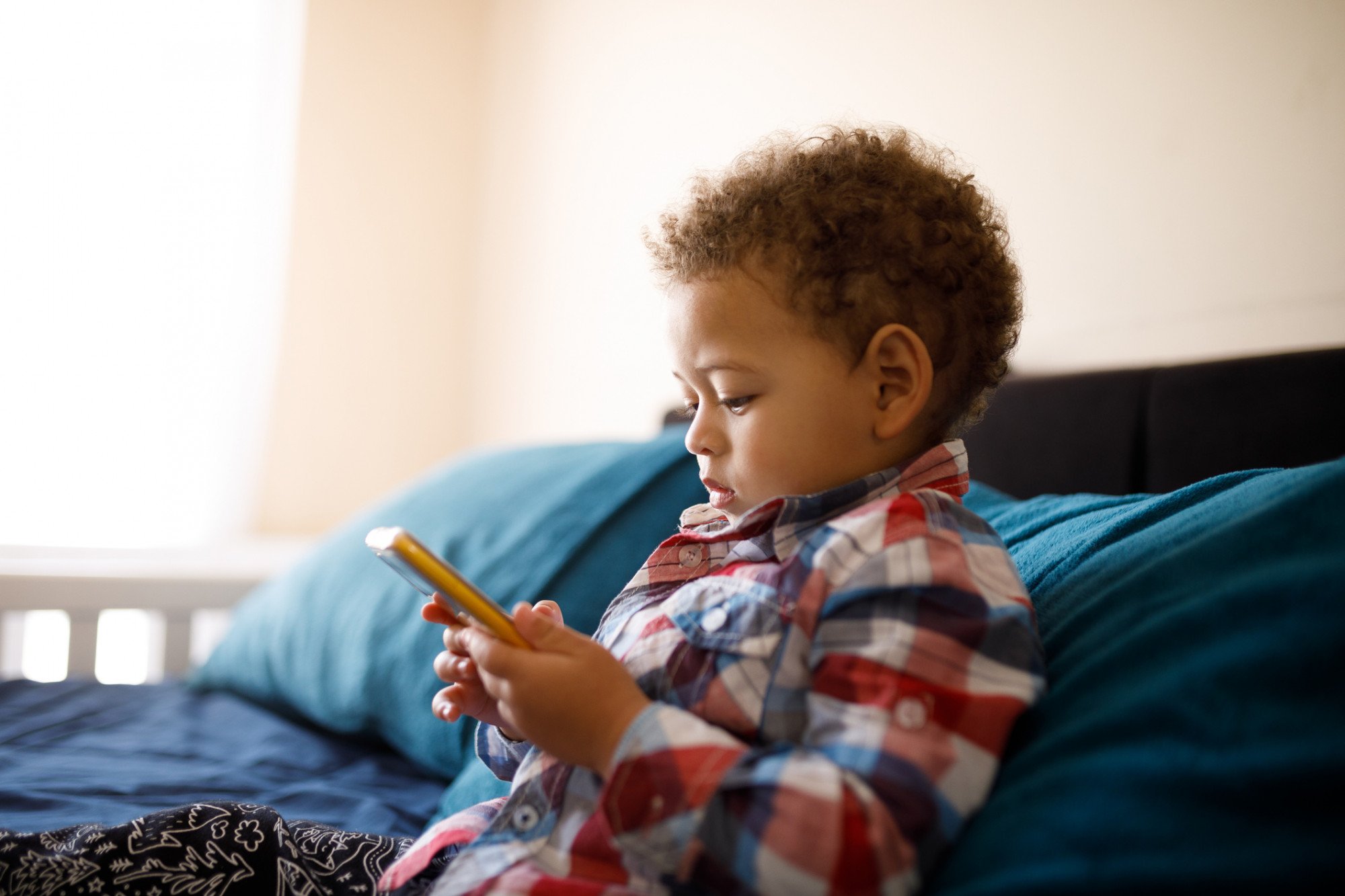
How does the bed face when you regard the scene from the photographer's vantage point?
facing the viewer and to the left of the viewer

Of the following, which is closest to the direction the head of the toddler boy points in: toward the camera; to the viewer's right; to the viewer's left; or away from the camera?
to the viewer's left
